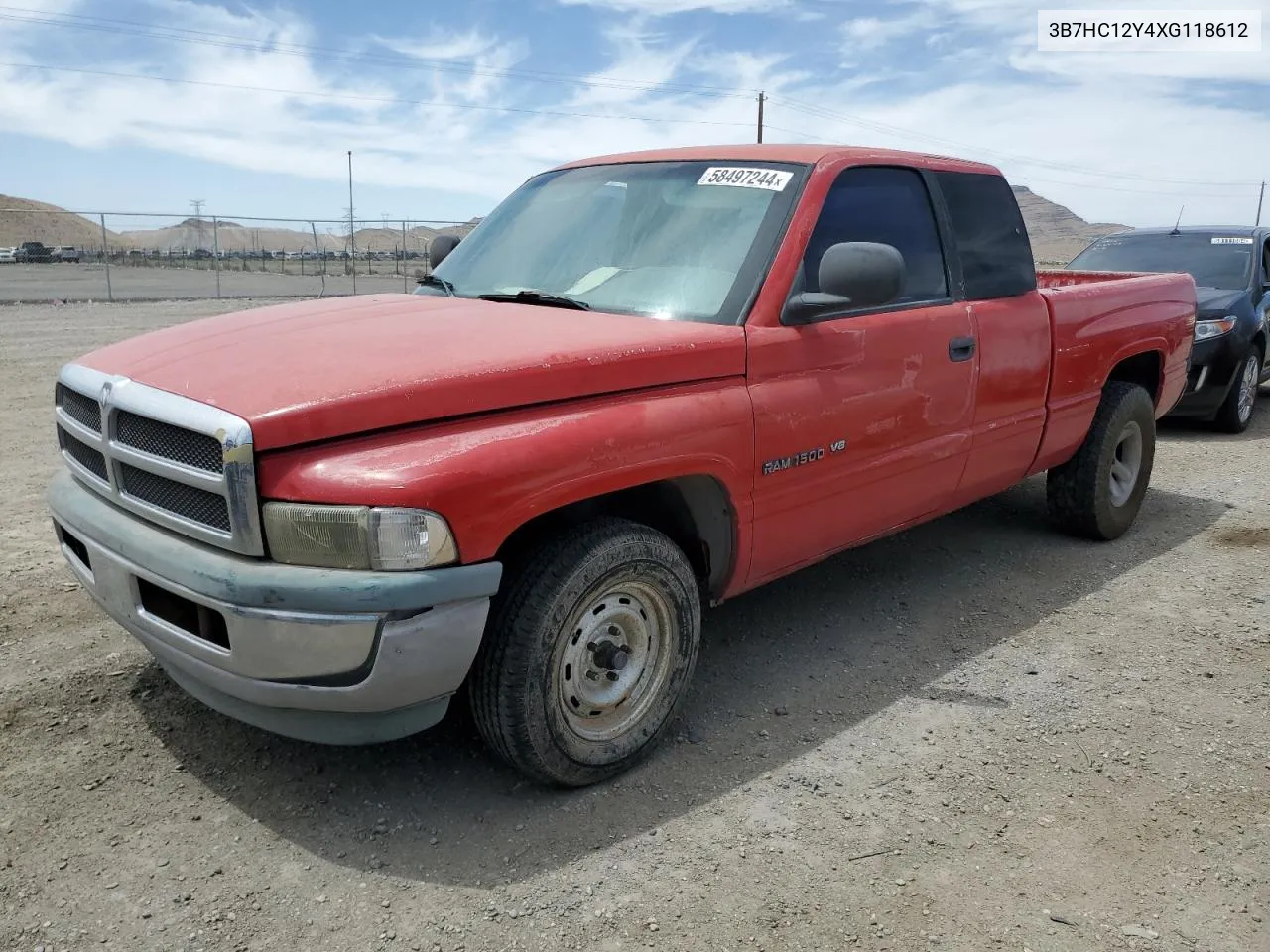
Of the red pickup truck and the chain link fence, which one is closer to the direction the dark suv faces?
the red pickup truck

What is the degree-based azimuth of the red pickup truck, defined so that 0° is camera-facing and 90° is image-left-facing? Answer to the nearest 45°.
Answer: approximately 45°

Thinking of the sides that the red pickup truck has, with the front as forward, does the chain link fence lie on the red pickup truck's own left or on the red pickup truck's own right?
on the red pickup truck's own right

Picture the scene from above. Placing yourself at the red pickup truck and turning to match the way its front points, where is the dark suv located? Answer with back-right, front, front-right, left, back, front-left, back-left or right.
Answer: back

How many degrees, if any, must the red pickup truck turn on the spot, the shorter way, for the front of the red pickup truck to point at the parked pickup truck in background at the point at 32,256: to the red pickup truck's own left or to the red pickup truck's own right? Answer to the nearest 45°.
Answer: approximately 90° to the red pickup truck's own right

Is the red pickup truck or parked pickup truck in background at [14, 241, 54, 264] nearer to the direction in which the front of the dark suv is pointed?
the red pickup truck

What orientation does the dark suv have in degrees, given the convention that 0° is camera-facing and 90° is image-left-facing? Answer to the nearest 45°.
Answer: approximately 45°

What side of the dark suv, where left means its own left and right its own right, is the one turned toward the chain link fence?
right
